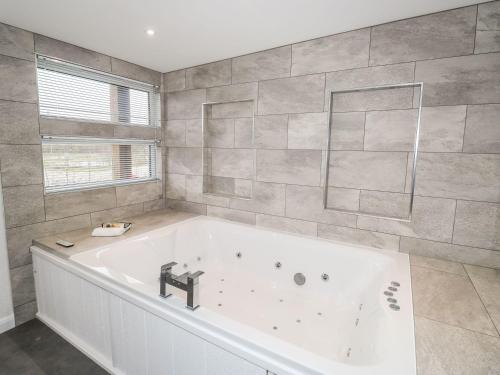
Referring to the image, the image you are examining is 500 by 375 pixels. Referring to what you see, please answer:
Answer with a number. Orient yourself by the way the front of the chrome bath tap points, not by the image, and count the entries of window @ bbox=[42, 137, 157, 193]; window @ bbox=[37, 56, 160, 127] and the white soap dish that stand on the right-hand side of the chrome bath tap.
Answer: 0

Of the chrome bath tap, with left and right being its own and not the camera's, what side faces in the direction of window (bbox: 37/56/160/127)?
left

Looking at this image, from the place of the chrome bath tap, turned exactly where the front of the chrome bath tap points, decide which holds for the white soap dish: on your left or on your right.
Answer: on your left

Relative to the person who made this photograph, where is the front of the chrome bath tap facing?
facing away from the viewer and to the right of the viewer

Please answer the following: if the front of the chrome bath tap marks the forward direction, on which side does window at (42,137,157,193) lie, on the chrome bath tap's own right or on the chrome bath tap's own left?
on the chrome bath tap's own left
